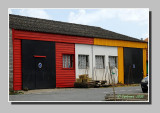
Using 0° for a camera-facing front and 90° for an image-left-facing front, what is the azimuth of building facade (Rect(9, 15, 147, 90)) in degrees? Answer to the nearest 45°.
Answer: approximately 315°
